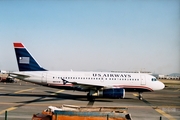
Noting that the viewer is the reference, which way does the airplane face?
facing to the right of the viewer
